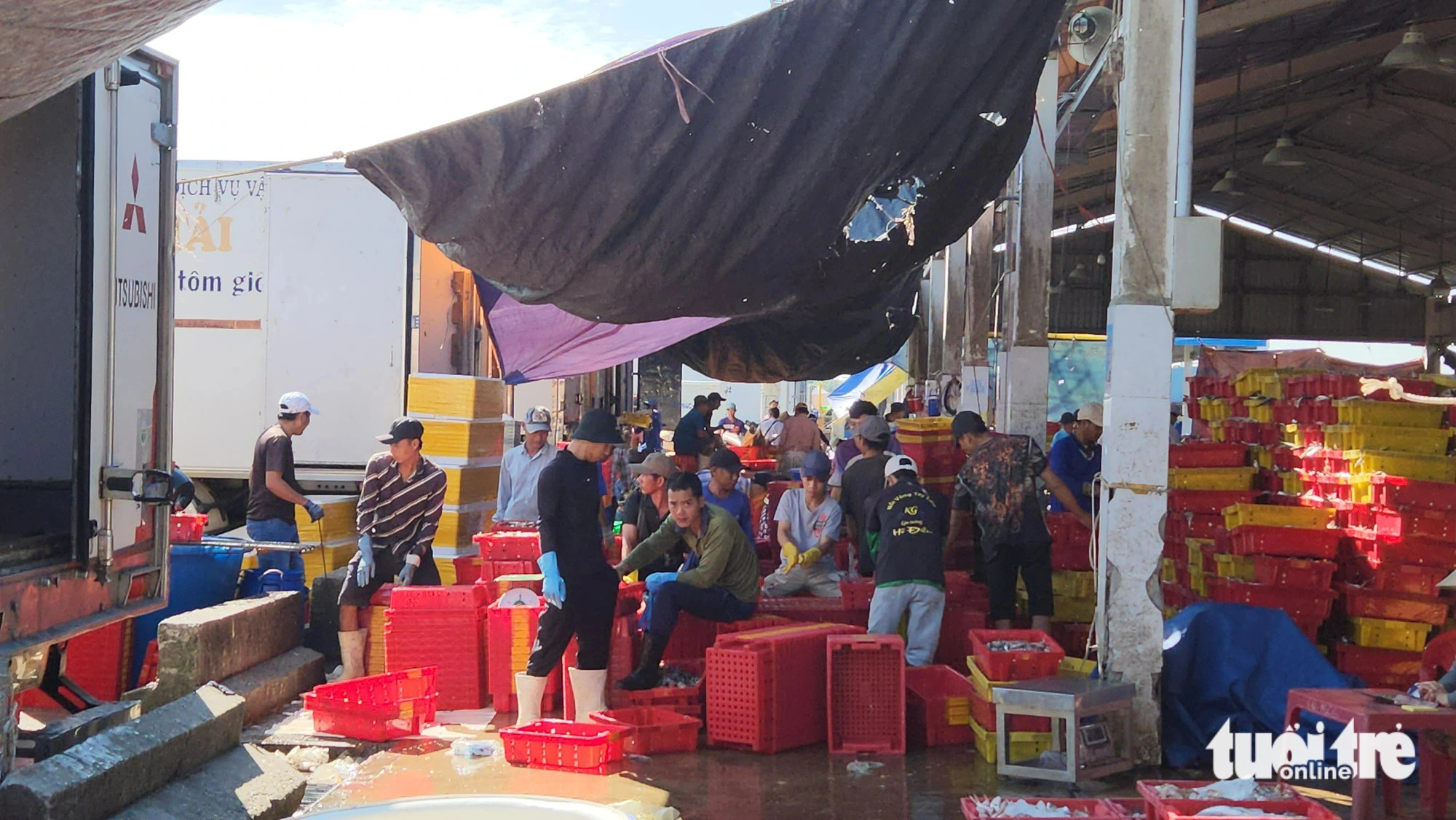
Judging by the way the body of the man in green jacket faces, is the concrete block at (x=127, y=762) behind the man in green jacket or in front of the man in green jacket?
in front

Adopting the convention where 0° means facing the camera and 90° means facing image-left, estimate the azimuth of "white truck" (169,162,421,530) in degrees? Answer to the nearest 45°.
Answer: approximately 90°

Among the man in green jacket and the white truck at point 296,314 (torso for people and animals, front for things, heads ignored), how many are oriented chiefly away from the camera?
0

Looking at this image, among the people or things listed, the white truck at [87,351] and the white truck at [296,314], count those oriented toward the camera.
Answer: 0

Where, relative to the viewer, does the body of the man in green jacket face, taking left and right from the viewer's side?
facing the viewer and to the left of the viewer

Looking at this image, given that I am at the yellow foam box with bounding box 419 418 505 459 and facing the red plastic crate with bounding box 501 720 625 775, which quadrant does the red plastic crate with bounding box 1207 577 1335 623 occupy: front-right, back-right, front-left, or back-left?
front-left

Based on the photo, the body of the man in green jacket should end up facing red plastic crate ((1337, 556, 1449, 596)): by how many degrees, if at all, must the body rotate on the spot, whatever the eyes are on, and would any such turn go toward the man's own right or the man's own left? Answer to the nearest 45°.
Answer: approximately 135° to the man's own left

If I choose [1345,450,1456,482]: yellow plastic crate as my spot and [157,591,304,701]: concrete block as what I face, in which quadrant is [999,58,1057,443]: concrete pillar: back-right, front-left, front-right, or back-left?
front-right

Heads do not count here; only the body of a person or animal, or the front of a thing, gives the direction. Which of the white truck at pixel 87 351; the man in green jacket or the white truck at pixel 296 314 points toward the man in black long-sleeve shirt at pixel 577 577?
the man in green jacket

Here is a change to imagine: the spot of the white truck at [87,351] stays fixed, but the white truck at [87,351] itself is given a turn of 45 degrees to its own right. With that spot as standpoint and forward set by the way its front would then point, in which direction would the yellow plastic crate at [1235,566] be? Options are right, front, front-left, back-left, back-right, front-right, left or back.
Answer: right

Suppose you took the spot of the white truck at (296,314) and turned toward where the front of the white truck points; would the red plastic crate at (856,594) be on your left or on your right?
on your left

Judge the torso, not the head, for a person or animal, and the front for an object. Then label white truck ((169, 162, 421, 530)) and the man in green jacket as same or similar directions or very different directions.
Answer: same or similar directions

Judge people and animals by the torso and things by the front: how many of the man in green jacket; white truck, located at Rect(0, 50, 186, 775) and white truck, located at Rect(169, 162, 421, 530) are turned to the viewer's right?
0

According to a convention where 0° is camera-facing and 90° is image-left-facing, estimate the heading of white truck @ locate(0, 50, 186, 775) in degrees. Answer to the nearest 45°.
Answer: approximately 135°

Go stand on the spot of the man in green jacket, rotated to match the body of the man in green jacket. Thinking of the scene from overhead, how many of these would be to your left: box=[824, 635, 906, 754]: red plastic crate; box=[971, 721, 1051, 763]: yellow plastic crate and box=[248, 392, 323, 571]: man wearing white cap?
2

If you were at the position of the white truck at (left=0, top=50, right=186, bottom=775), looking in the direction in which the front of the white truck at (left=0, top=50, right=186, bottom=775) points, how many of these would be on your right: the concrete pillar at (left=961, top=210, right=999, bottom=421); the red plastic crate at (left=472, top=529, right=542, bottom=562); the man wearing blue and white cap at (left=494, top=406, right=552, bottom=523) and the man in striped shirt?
4

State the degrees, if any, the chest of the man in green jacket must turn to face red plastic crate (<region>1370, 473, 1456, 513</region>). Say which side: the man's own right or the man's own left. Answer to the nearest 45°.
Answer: approximately 135° to the man's own left
